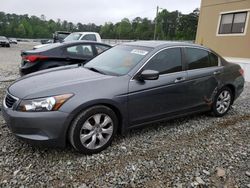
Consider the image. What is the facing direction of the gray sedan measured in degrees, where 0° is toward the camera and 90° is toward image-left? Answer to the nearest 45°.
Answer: approximately 45°

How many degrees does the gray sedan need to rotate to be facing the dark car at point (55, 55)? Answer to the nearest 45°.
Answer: approximately 90° to its right
